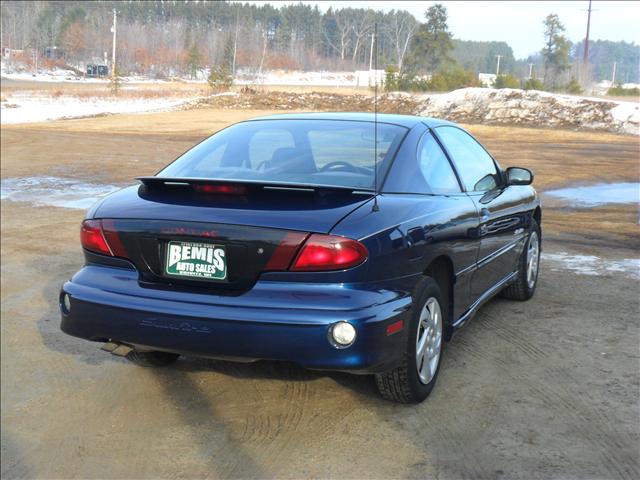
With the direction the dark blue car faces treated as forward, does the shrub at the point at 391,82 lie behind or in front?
in front

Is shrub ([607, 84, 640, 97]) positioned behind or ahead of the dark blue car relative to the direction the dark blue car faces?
ahead

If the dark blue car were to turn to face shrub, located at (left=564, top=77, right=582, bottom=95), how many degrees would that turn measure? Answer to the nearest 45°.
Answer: approximately 45° to its left

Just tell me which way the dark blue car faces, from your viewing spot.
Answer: facing away from the viewer and to the right of the viewer

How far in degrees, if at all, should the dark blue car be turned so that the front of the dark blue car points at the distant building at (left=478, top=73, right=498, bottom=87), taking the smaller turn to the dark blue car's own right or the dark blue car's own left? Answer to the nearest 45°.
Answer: approximately 45° to the dark blue car's own left

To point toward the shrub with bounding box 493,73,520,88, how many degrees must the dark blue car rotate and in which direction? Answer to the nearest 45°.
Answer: approximately 45° to its left
